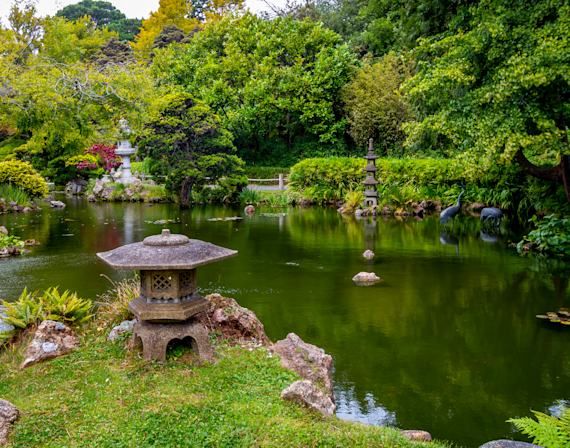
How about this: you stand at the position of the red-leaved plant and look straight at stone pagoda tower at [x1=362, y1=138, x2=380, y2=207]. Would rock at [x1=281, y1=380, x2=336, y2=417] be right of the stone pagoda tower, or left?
right

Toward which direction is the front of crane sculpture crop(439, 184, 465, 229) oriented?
to the viewer's right
